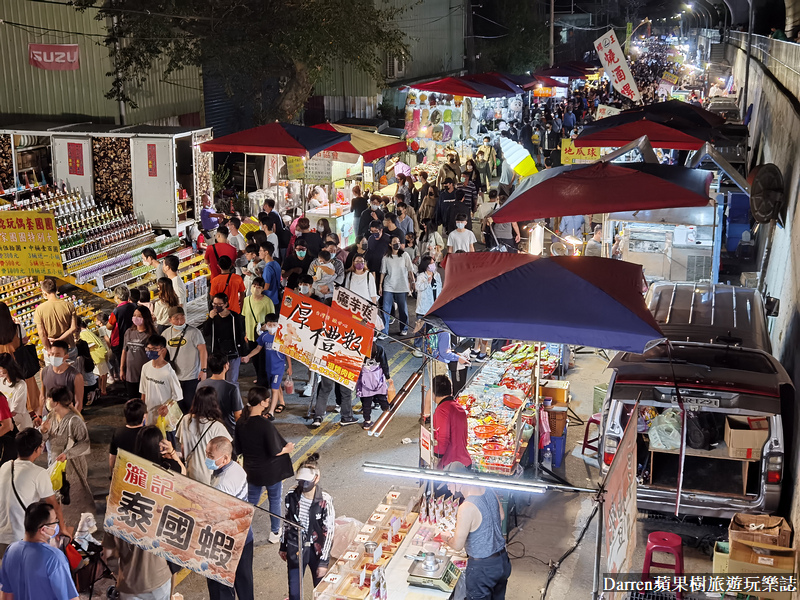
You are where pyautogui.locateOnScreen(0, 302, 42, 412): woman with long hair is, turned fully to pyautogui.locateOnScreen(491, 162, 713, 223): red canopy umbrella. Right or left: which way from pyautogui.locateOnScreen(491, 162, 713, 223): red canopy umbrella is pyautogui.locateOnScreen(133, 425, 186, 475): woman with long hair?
right

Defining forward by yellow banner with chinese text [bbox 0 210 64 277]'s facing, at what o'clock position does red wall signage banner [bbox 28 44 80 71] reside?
The red wall signage banner is roughly at 6 o'clock from the yellow banner with chinese text.

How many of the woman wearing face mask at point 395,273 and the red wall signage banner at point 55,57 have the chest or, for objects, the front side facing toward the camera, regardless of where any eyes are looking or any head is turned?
2

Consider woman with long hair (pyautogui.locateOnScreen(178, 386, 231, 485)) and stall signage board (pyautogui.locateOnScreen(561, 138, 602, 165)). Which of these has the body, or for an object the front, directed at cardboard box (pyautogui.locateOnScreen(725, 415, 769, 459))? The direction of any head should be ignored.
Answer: the stall signage board

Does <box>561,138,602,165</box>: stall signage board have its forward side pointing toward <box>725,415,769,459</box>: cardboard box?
yes

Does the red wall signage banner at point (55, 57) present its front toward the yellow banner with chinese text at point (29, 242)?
yes

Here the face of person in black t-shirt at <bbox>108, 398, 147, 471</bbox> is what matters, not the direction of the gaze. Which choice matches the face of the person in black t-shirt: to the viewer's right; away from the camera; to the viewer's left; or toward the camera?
away from the camera

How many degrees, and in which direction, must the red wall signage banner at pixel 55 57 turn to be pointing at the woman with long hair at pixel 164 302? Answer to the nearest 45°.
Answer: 0° — it already faces them

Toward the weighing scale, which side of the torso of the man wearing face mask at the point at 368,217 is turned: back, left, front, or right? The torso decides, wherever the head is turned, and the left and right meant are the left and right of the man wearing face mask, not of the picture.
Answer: front

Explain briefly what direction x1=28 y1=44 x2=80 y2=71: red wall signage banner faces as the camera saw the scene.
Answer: facing the viewer

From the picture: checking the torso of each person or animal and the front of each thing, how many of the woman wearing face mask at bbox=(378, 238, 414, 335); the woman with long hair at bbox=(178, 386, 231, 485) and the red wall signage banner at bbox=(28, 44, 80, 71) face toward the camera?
2

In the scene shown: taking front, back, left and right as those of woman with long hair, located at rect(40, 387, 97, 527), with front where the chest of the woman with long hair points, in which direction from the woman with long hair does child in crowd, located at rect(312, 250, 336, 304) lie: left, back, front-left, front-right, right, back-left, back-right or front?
back

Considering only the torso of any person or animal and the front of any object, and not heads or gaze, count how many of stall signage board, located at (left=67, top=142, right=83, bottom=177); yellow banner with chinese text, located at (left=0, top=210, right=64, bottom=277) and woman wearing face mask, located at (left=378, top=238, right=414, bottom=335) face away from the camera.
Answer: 0

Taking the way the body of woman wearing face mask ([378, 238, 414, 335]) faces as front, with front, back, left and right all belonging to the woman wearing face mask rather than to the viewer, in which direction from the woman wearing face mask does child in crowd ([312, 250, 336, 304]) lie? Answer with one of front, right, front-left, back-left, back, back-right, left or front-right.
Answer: front-right

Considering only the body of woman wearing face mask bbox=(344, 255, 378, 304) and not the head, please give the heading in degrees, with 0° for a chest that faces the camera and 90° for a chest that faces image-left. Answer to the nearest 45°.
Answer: approximately 0°

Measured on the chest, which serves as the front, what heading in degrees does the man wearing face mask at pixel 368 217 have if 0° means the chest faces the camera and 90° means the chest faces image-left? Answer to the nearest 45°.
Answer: approximately 0°
